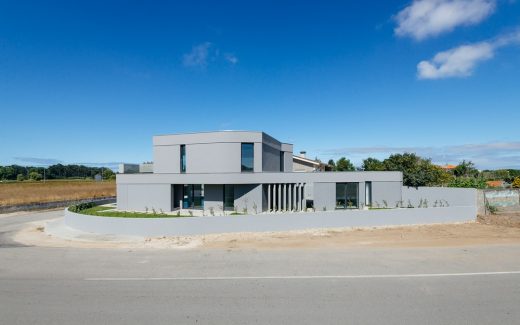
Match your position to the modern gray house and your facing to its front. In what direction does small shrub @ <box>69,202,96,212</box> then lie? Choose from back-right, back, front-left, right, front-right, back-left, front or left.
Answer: right

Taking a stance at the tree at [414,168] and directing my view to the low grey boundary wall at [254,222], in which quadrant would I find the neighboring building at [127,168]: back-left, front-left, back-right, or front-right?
front-right

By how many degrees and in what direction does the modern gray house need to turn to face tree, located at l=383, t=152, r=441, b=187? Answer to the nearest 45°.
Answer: approximately 135° to its left

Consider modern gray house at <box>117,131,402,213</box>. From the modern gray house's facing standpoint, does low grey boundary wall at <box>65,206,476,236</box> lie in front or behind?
in front

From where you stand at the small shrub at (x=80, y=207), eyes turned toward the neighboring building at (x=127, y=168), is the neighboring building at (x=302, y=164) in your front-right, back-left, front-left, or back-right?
front-right

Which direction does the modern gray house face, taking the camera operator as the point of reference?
facing the viewer

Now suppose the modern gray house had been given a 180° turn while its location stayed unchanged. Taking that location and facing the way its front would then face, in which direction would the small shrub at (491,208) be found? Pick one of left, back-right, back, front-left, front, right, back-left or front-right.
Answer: right
